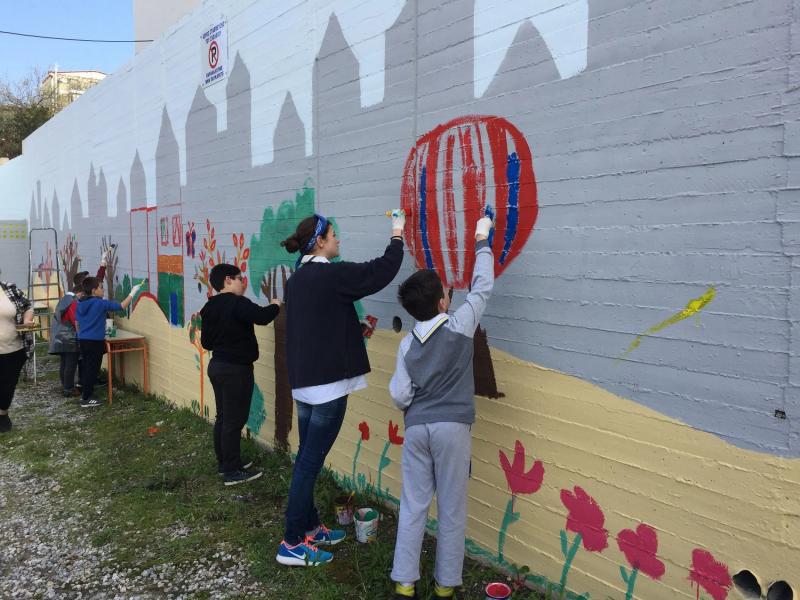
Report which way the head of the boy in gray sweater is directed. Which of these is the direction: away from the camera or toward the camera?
away from the camera

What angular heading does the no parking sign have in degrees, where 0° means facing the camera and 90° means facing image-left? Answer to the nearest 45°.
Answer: approximately 45°

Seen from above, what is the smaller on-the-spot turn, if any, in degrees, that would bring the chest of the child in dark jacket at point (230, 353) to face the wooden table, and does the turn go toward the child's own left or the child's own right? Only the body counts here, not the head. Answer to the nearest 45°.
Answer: approximately 90° to the child's own left

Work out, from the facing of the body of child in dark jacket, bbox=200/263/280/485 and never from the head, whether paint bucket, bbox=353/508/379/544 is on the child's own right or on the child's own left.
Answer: on the child's own right

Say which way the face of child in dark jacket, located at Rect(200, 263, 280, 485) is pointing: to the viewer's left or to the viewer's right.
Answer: to the viewer's right

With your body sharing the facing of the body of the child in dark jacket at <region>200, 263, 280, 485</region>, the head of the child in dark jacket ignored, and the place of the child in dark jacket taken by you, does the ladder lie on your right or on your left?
on your left

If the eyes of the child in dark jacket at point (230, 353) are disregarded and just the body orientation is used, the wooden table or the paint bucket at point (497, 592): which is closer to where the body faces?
the paint bucket

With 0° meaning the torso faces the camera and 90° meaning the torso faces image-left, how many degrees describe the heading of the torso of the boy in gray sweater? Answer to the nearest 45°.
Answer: approximately 225°

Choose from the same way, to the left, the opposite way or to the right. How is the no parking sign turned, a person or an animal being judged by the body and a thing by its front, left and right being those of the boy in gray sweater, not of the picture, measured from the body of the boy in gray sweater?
the opposite way

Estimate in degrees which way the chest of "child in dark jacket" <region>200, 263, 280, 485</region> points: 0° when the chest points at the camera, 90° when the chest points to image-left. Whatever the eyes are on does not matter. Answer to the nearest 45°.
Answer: approximately 270°
